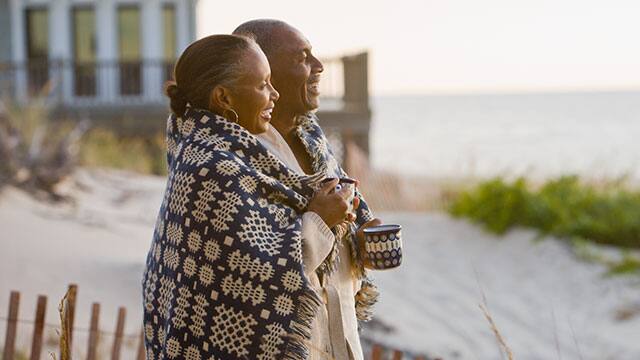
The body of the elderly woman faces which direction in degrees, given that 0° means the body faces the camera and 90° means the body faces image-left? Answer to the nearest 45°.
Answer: approximately 270°

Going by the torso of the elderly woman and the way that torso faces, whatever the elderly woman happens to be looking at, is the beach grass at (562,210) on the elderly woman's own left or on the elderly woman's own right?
on the elderly woman's own left

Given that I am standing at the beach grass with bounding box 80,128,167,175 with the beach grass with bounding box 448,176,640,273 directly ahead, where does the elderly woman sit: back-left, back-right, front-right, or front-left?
front-right

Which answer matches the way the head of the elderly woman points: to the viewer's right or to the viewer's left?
to the viewer's right

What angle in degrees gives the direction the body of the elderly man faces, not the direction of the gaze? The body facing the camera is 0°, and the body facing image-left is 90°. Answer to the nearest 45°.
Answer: approximately 270°

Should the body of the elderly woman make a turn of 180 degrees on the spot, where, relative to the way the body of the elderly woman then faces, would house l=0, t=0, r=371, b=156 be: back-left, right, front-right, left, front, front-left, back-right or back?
right

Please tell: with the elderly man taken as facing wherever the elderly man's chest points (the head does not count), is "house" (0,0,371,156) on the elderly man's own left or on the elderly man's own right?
on the elderly man's own left

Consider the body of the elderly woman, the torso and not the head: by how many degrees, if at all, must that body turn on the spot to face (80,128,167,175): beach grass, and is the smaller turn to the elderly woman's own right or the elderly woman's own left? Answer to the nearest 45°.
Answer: approximately 90° to the elderly woman's own left

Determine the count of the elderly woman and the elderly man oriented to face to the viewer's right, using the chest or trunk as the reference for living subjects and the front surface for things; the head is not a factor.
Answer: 2

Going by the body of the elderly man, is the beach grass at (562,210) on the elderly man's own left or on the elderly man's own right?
on the elderly man's own left

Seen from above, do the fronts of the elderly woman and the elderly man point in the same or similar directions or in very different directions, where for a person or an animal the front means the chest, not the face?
same or similar directions

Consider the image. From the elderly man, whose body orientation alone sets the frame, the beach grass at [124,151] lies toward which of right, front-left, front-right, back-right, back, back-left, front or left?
left

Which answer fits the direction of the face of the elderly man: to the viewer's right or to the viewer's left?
to the viewer's right
